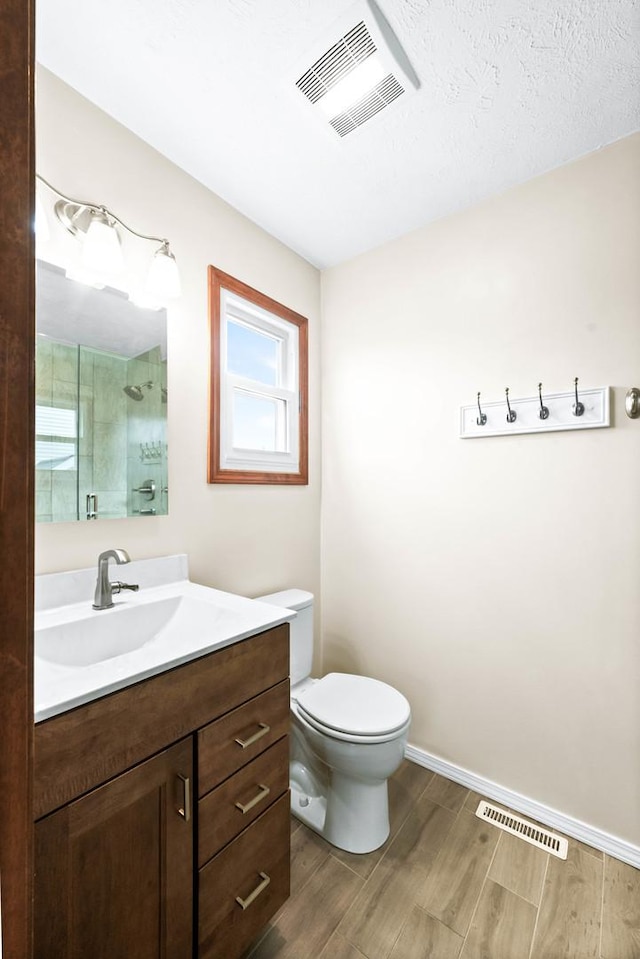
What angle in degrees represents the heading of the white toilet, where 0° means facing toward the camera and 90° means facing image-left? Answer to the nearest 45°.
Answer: approximately 315°

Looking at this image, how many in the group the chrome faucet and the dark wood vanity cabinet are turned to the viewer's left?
0

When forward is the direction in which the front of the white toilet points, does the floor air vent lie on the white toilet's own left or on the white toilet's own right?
on the white toilet's own left

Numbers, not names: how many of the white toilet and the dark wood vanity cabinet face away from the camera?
0

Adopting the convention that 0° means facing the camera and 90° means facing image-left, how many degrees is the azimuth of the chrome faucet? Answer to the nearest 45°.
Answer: approximately 315°

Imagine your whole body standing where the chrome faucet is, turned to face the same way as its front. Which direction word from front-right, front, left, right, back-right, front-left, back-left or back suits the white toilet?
front-left

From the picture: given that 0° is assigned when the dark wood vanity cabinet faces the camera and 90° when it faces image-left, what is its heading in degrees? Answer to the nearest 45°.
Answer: approximately 315°

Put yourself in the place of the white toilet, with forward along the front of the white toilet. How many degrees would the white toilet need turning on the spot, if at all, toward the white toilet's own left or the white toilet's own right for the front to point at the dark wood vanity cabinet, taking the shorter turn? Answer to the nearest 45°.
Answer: approximately 90° to the white toilet's own right
